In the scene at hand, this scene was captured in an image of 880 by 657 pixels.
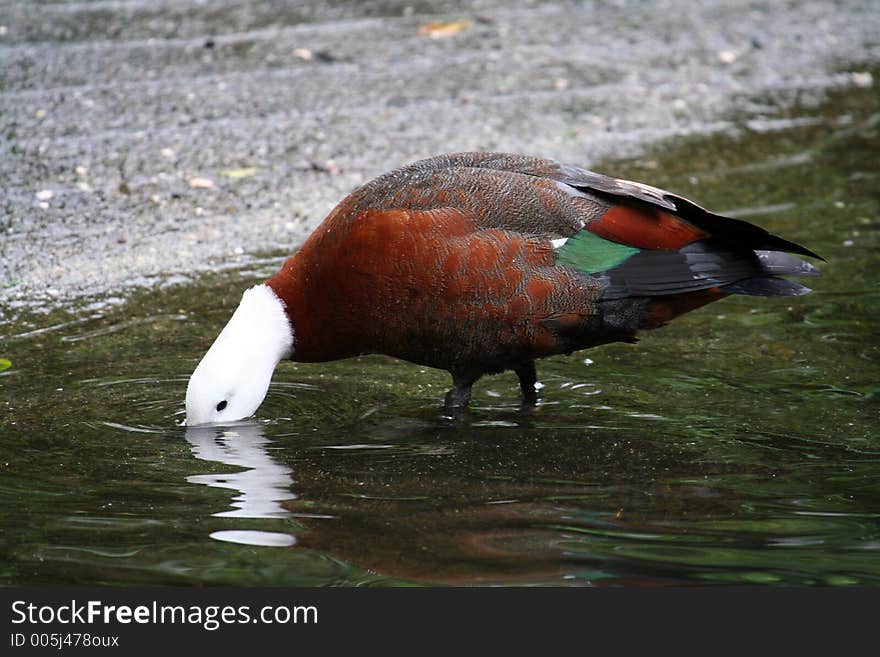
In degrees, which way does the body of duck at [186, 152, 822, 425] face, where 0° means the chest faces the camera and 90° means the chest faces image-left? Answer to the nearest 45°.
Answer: approximately 90°
